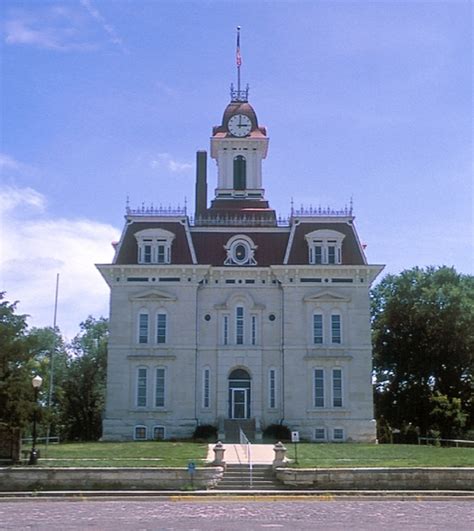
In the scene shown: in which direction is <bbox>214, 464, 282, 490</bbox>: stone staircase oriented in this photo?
toward the camera

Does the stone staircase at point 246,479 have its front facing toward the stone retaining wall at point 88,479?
no

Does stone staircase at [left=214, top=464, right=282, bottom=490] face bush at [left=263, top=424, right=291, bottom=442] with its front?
no

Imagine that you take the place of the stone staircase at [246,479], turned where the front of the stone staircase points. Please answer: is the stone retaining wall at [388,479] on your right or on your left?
on your left

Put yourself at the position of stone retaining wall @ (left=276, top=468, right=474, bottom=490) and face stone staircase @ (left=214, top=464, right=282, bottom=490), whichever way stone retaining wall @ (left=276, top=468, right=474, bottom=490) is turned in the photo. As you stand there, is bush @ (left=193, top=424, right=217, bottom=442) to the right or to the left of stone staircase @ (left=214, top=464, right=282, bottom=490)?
right

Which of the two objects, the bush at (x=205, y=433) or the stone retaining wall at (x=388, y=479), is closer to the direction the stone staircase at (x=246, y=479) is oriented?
the stone retaining wall

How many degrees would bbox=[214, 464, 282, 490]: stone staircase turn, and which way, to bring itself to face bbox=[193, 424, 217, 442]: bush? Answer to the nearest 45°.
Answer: approximately 180°

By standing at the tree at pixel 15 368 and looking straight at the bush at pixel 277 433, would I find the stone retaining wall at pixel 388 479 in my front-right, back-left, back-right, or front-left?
front-right

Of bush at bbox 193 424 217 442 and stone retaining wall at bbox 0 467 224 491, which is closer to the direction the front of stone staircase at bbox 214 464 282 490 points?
the stone retaining wall

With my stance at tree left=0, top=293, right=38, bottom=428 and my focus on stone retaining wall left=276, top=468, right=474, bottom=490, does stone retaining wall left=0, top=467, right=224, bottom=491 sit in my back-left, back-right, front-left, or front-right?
front-right

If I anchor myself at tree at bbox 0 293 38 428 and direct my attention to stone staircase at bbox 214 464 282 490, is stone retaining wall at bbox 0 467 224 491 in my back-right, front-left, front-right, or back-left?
front-right
